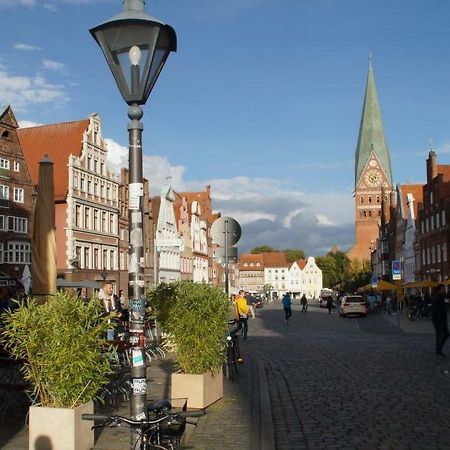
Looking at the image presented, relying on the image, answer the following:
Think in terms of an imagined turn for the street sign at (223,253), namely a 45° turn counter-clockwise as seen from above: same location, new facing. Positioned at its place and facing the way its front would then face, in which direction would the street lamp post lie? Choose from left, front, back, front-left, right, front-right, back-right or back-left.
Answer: back-left

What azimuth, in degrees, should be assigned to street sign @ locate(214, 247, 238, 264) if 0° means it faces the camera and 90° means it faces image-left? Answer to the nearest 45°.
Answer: approximately 180°

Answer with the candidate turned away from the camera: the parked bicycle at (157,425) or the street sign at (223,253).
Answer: the street sign

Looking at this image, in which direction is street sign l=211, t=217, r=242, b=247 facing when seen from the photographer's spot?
facing away from the viewer

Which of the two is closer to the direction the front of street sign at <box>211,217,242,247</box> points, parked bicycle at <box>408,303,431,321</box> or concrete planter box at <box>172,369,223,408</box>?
the parked bicycle
